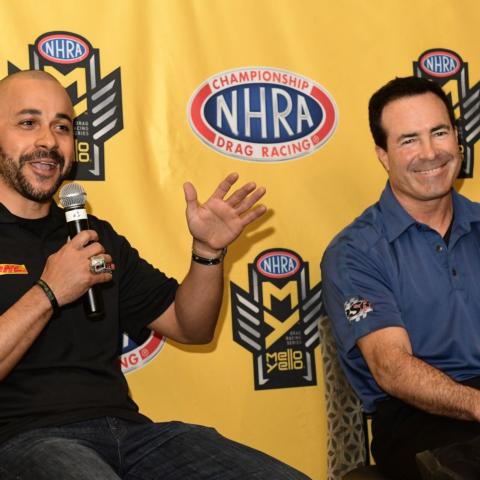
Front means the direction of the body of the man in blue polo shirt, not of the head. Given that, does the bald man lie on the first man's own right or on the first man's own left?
on the first man's own right

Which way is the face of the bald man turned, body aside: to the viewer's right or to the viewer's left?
to the viewer's right
